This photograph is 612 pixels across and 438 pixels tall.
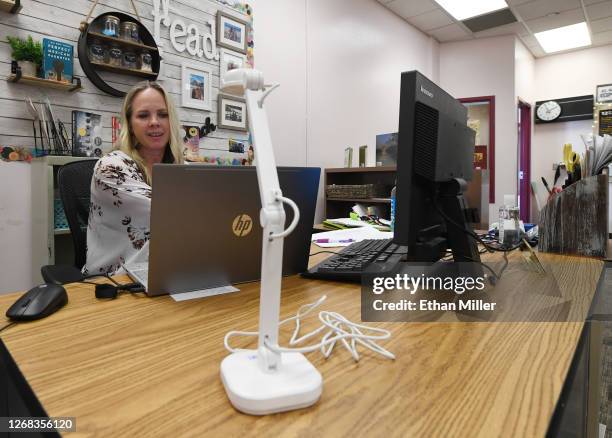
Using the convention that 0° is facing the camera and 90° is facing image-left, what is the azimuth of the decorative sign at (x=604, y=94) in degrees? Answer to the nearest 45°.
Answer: approximately 0°

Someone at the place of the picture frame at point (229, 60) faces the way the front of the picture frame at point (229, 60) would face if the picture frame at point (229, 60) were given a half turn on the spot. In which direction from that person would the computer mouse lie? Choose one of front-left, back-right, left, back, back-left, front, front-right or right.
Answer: back-left

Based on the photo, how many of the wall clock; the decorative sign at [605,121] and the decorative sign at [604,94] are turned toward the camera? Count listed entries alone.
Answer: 3

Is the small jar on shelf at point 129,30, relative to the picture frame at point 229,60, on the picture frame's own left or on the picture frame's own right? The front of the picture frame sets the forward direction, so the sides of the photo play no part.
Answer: on the picture frame's own right

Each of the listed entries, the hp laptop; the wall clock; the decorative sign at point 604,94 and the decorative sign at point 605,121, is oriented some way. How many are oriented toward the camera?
3

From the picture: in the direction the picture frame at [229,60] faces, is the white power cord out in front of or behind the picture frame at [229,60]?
in front

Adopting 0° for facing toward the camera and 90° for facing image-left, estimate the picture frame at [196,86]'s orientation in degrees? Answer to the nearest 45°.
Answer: approximately 315°

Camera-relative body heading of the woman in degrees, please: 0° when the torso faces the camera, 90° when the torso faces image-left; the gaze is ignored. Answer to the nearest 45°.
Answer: approximately 315°

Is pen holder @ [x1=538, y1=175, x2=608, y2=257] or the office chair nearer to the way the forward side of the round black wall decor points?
the pen holder

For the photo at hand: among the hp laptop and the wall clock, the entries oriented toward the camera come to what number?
1
